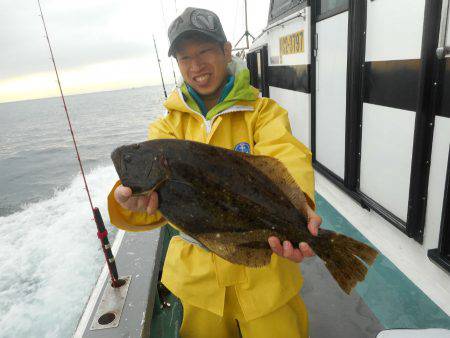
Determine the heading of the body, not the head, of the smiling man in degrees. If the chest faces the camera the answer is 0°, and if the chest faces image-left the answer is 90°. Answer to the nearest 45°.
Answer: approximately 0°
